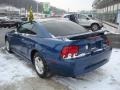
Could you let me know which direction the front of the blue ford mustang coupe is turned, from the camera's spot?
facing away from the viewer and to the left of the viewer
